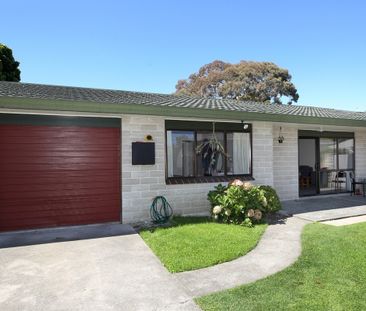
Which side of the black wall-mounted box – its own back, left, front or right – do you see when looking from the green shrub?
left

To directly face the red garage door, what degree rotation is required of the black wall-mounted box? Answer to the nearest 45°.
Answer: approximately 90° to its right

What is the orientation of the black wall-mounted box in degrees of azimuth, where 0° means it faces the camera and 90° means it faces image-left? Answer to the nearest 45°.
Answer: approximately 0°

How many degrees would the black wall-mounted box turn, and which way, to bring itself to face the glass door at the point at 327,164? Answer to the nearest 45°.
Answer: approximately 135° to its left

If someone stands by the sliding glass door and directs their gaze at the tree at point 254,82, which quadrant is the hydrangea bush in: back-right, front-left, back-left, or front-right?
back-left

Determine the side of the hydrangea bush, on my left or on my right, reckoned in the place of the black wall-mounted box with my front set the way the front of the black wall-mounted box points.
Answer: on my left

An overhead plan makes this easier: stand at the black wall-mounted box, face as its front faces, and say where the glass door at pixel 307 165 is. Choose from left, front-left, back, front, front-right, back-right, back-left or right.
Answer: back-left

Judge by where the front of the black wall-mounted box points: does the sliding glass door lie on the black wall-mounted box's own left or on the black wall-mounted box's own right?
on the black wall-mounted box's own left

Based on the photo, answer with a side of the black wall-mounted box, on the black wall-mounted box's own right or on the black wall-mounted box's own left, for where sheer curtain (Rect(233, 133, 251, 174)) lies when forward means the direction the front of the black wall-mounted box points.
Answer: on the black wall-mounted box's own left

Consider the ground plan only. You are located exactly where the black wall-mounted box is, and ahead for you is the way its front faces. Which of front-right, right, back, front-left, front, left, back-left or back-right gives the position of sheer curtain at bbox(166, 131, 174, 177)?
back-left
